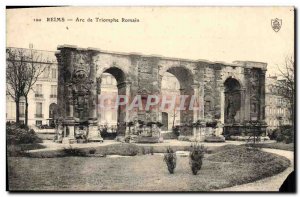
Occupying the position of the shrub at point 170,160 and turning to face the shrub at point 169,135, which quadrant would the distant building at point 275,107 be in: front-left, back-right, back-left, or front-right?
front-right

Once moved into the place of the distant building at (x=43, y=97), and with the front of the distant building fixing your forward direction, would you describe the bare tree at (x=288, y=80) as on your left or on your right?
on your left

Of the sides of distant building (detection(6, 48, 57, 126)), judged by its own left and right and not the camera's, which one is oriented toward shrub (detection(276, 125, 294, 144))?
left

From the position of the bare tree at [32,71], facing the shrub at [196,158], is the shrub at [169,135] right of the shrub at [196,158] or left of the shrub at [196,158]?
left

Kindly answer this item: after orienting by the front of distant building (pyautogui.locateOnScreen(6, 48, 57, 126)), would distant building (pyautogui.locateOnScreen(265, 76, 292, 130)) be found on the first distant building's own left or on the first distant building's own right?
on the first distant building's own left

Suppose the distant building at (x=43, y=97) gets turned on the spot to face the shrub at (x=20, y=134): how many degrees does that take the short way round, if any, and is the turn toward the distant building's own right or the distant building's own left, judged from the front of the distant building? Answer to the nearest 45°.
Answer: approximately 45° to the distant building's own right

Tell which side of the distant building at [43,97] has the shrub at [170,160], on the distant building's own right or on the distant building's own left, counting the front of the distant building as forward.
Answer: on the distant building's own left

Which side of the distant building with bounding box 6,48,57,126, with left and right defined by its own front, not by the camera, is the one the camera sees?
front
